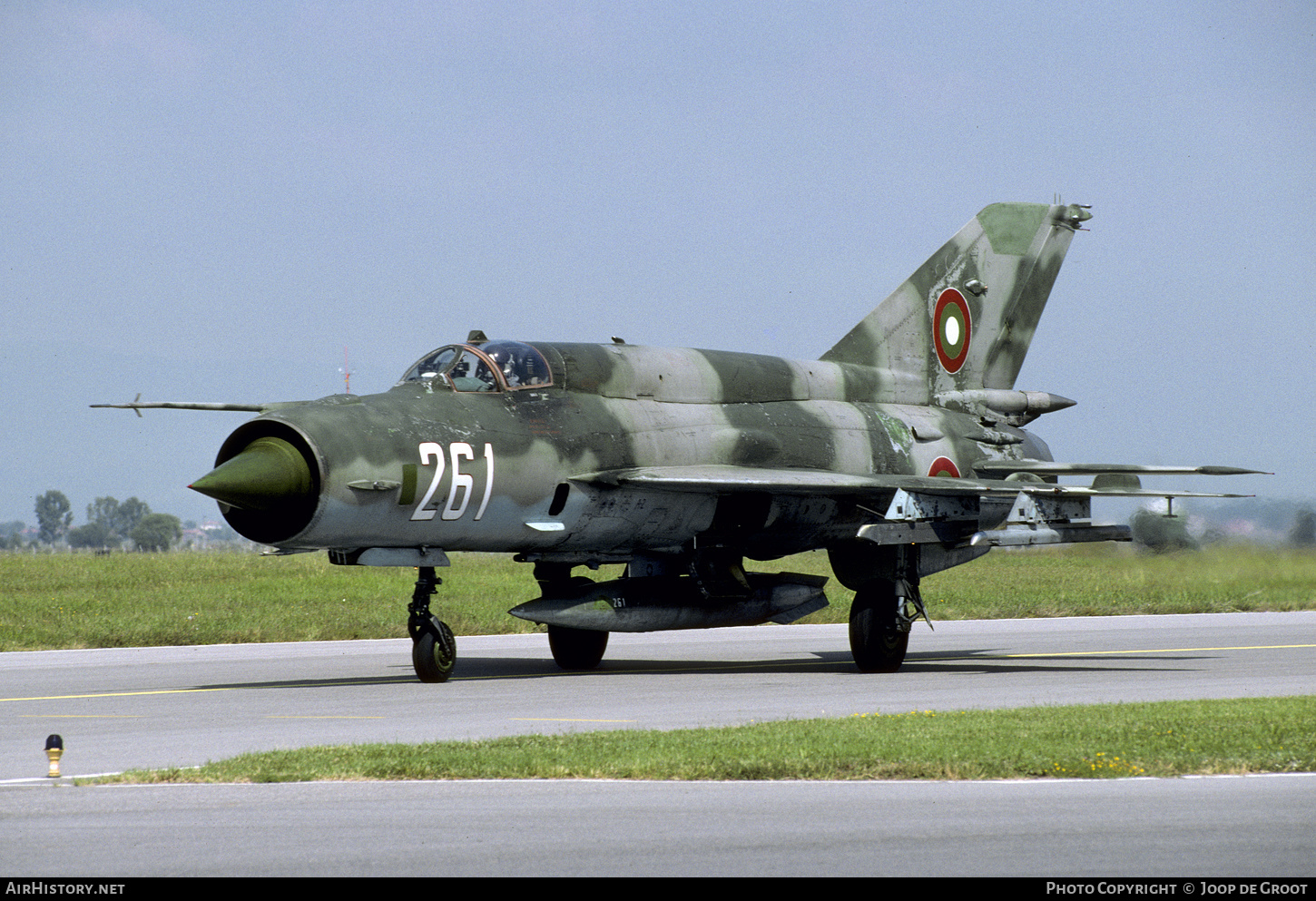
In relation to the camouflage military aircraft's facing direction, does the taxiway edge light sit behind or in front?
in front

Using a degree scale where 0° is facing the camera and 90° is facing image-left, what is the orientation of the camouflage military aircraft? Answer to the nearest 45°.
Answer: approximately 45°
